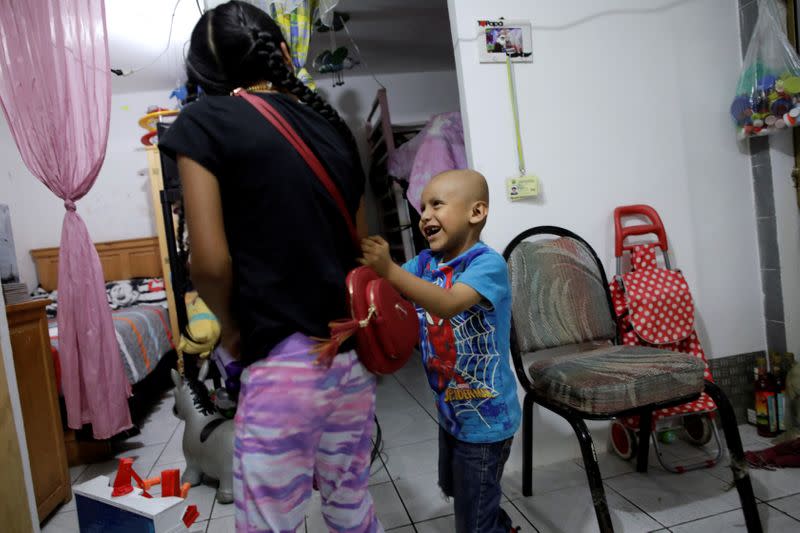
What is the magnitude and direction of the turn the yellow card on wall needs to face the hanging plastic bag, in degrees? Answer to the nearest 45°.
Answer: approximately 90° to its left

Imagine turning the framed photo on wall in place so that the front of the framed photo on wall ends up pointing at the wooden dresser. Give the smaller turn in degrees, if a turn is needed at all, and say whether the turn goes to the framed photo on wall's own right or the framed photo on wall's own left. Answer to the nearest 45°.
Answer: approximately 90° to the framed photo on wall's own right

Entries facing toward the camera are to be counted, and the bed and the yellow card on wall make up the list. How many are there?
2

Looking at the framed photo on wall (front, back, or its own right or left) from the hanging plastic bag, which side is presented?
left

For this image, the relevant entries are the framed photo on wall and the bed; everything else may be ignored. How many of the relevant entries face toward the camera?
2
